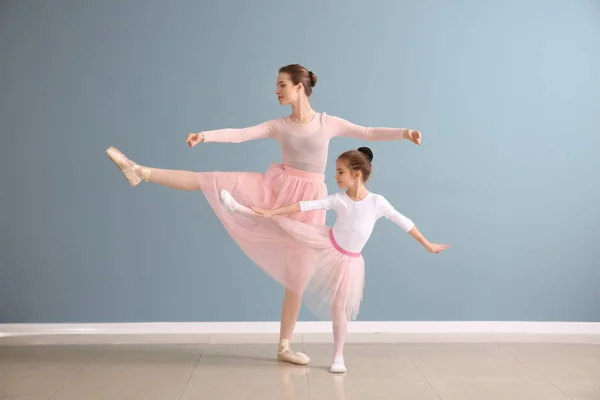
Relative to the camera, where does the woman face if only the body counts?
toward the camera

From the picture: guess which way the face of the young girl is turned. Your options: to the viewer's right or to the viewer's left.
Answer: to the viewer's left

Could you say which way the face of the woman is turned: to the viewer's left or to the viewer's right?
to the viewer's left
